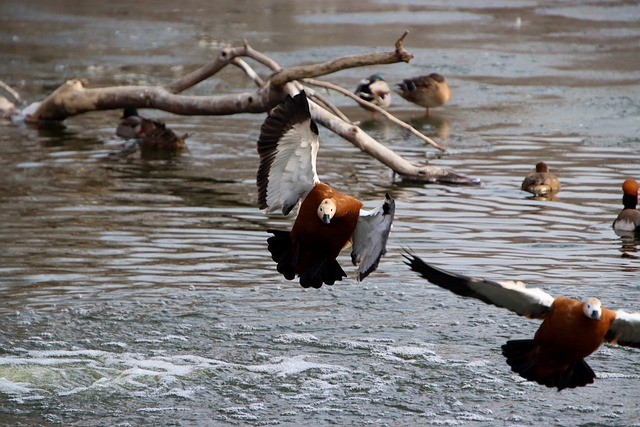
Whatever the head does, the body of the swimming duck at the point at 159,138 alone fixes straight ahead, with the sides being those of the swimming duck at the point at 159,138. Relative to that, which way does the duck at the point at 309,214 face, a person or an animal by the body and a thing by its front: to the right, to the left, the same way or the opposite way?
to the left

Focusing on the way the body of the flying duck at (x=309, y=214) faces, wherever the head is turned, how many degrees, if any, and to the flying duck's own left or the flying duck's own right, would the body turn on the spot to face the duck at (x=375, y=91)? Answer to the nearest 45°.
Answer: approximately 180°

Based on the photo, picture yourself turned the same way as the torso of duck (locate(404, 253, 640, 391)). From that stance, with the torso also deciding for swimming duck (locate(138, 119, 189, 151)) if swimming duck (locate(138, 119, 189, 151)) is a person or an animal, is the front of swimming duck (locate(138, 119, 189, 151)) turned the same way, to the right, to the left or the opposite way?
to the right

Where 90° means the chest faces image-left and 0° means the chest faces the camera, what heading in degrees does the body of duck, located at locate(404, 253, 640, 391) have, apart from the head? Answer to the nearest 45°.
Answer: approximately 0°

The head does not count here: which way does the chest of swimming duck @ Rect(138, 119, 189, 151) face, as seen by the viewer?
to the viewer's left

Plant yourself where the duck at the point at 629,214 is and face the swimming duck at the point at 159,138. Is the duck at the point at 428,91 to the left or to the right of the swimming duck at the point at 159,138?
right
